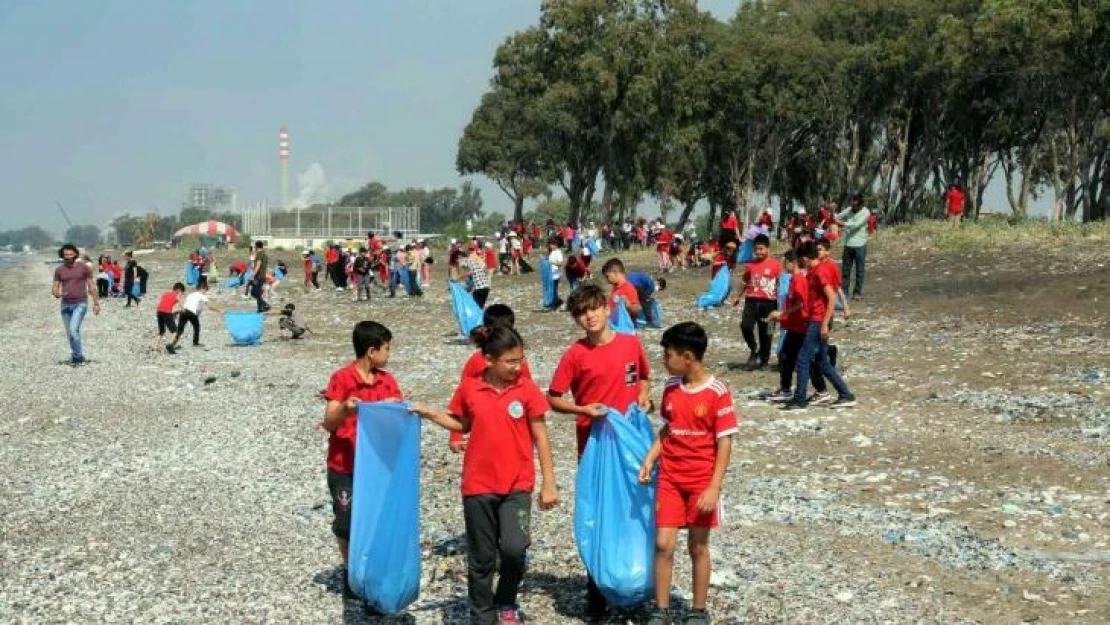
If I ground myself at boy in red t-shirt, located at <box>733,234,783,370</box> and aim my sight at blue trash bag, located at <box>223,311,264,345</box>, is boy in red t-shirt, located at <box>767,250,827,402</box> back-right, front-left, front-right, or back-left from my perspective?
back-left

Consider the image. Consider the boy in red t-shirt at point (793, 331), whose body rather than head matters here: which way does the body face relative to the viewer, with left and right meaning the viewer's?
facing to the left of the viewer

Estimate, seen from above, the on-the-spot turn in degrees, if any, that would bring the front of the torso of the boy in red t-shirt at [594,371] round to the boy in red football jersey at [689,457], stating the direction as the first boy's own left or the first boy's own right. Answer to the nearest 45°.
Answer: approximately 45° to the first boy's own left

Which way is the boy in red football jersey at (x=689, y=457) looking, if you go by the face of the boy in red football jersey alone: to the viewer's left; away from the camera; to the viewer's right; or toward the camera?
to the viewer's left

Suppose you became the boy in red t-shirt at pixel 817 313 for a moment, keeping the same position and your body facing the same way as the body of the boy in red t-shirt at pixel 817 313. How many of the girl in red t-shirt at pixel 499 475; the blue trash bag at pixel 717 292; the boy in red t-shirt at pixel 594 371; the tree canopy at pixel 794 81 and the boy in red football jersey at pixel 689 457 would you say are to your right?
2

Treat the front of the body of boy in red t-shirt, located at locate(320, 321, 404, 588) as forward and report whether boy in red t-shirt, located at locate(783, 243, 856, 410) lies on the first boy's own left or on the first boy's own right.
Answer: on the first boy's own left

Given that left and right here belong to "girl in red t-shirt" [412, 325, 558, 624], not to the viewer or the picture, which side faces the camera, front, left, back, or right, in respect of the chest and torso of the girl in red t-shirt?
front

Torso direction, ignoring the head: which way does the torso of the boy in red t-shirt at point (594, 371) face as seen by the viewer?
toward the camera

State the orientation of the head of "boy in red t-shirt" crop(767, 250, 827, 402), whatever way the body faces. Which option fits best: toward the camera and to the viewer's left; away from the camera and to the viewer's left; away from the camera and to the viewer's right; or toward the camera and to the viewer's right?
toward the camera and to the viewer's left

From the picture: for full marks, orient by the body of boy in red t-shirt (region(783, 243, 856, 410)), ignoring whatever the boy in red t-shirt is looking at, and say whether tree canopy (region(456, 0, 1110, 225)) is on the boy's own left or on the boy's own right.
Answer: on the boy's own right

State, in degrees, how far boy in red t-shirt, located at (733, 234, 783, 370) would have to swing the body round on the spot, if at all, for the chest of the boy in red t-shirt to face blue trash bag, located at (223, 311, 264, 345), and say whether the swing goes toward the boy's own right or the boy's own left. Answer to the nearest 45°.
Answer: approximately 135° to the boy's own right

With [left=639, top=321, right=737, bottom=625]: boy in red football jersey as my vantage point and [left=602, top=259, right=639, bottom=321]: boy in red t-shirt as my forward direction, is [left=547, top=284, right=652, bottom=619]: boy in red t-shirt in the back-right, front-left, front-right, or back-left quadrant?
front-left

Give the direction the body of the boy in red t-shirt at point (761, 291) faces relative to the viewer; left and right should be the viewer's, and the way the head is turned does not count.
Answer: facing the viewer

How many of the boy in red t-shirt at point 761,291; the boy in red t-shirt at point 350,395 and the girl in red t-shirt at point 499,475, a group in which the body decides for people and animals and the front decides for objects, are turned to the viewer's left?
0
